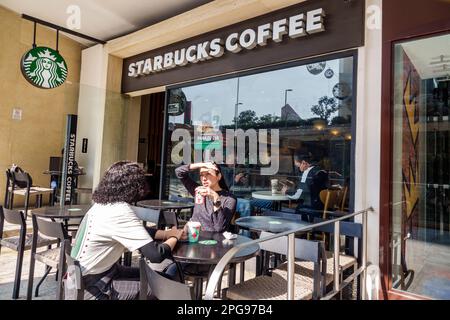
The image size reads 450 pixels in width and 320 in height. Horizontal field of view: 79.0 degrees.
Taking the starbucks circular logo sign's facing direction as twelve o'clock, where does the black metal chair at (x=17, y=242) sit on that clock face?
The black metal chair is roughly at 12 o'clock from the starbucks circular logo sign.

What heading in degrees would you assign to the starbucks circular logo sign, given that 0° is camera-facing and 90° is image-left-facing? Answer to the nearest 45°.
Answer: approximately 0°

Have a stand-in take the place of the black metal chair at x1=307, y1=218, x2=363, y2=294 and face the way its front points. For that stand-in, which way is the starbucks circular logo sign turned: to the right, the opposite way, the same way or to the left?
to the left

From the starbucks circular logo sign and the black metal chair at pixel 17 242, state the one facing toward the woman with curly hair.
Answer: the starbucks circular logo sign

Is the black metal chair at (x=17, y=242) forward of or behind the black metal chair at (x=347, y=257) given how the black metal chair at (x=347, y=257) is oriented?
forward

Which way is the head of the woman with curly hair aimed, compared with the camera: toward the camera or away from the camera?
away from the camera

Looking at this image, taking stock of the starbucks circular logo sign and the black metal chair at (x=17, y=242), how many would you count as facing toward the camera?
1

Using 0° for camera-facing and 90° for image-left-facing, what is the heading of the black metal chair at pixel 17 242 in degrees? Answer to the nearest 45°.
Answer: approximately 225°
